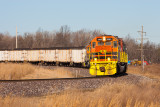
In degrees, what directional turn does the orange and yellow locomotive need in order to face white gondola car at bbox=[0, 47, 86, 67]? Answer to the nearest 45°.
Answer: approximately 135° to its right

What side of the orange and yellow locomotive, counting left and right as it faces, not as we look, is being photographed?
front
